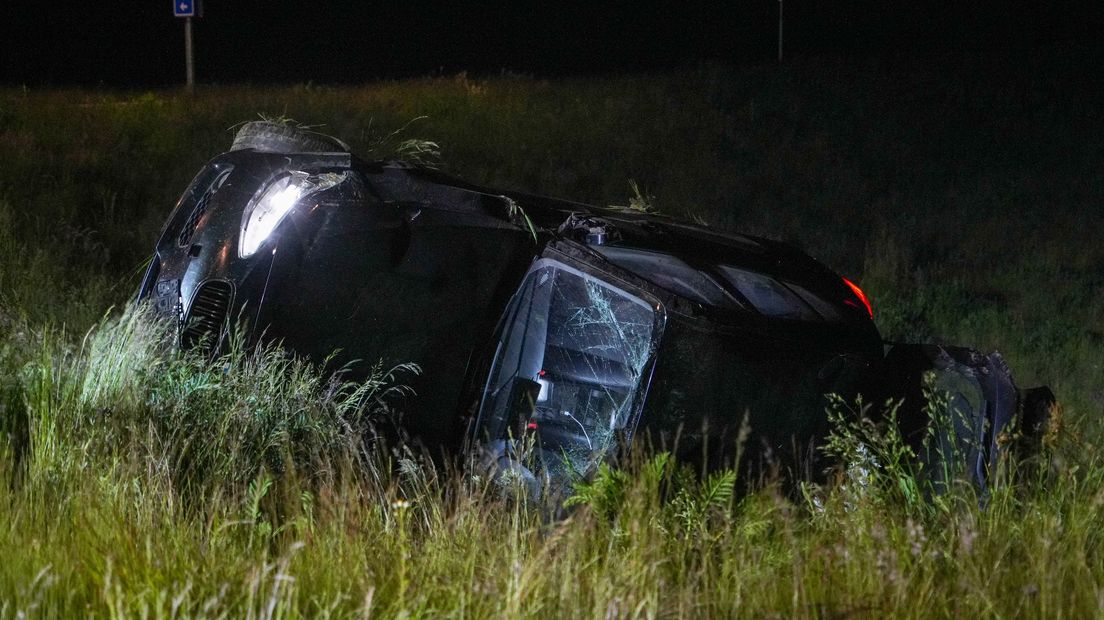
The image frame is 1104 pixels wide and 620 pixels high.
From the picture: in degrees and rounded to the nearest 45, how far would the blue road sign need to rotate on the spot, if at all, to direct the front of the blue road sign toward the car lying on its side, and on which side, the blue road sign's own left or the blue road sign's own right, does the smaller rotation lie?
0° — it already faces it

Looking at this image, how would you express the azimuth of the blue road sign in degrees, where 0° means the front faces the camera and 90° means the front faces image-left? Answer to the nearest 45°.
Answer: approximately 0°
